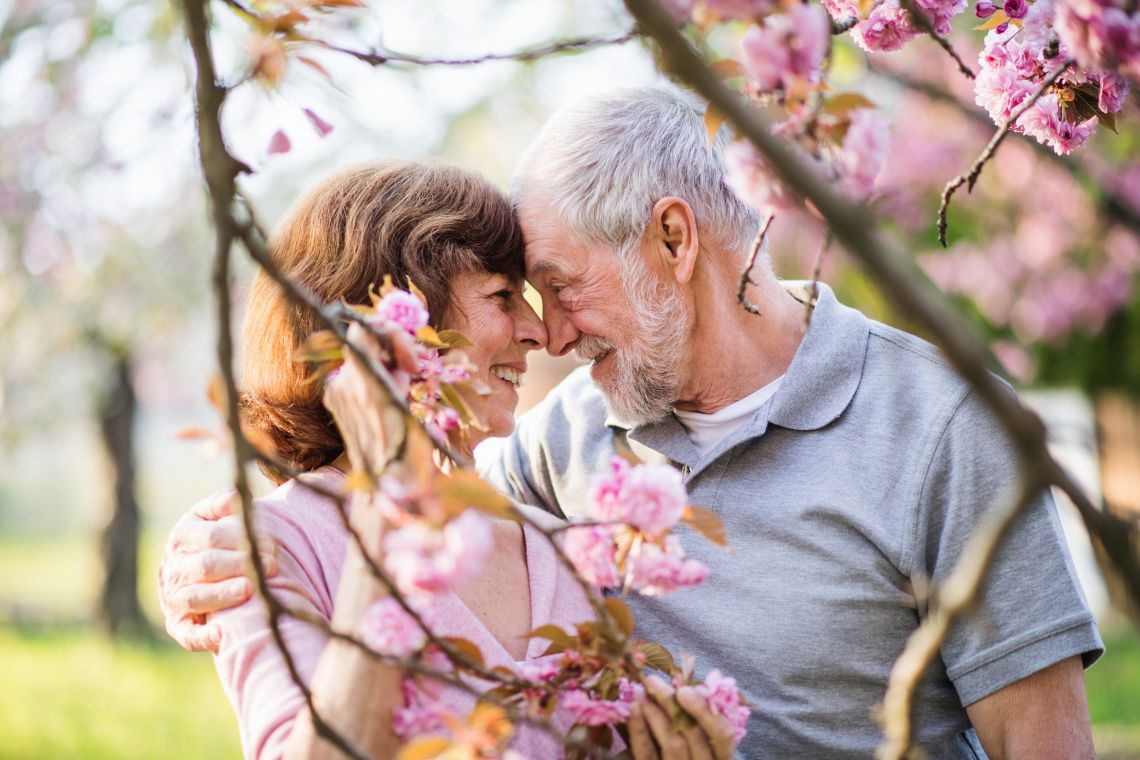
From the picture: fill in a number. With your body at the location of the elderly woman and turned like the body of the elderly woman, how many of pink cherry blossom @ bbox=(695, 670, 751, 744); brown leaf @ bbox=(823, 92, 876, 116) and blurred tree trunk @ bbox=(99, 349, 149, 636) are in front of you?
2

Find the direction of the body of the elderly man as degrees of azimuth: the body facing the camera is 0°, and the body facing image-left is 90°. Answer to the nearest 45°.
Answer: approximately 45°

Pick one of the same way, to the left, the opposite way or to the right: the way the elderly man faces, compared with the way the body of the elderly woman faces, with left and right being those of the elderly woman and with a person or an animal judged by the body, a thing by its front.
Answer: to the right

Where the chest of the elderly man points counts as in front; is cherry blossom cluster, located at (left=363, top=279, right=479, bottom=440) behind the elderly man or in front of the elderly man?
in front

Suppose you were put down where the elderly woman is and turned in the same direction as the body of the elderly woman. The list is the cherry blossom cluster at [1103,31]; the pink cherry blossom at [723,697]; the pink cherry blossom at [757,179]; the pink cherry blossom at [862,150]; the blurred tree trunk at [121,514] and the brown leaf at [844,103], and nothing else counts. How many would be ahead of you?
5

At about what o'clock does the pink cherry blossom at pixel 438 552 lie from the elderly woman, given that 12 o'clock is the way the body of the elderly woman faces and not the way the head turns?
The pink cherry blossom is roughly at 1 o'clock from the elderly woman.

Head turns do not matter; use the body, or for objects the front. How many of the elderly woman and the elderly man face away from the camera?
0

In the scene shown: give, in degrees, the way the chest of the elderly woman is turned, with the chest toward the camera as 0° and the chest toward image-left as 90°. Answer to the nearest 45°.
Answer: approximately 315°

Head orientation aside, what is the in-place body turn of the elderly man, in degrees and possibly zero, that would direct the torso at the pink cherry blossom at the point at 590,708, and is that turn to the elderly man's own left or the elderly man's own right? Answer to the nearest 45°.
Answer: approximately 45° to the elderly man's own left

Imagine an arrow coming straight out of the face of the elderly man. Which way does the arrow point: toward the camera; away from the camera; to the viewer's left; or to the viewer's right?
to the viewer's left

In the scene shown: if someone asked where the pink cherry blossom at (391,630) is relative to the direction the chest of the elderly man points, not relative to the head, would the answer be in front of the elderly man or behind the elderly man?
in front

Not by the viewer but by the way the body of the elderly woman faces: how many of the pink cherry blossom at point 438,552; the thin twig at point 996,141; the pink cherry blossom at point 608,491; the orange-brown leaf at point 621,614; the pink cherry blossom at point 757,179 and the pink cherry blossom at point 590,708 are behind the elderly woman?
0

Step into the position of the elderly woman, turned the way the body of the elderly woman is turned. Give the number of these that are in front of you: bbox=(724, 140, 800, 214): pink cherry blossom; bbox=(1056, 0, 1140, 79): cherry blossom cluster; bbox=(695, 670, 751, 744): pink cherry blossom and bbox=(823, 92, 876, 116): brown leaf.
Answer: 4

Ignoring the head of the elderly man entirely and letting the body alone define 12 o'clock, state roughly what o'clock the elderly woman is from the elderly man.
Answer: The elderly woman is roughly at 1 o'clock from the elderly man.
